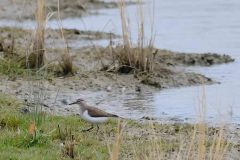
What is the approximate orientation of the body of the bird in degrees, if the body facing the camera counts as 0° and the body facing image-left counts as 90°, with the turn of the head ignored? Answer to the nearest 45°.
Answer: approximately 90°

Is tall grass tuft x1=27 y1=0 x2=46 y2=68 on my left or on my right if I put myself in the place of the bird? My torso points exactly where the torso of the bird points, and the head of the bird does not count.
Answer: on my right

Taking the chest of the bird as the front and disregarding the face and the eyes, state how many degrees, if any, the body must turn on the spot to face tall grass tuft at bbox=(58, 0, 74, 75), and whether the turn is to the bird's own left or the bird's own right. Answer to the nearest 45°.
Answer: approximately 90° to the bird's own right

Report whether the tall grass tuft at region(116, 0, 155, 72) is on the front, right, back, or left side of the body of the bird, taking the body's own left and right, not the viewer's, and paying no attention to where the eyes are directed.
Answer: right
